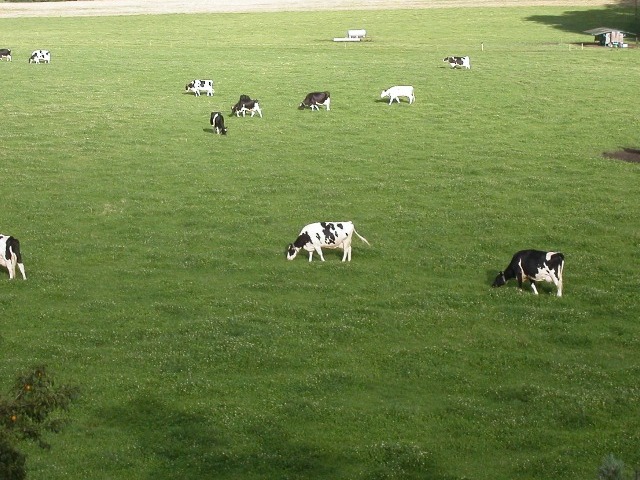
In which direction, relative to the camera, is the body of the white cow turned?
to the viewer's left

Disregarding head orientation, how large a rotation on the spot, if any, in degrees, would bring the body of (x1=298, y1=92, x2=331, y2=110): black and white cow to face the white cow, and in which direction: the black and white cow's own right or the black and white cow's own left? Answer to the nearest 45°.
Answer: approximately 135° to the black and white cow's own right

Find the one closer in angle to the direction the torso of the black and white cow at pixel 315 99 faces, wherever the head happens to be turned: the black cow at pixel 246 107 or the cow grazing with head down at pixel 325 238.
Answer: the black cow

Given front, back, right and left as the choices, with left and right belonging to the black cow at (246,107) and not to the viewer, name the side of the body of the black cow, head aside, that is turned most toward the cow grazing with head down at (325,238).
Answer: left

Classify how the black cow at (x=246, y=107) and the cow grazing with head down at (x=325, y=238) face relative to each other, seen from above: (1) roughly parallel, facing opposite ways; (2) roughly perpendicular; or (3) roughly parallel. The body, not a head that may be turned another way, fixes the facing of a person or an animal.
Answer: roughly parallel

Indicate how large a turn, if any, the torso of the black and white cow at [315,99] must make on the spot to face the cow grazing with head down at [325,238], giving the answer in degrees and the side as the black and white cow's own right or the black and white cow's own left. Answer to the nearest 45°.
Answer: approximately 90° to the black and white cow's own left

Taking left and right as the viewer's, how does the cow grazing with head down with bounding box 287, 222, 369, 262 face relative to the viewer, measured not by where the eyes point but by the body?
facing to the left of the viewer

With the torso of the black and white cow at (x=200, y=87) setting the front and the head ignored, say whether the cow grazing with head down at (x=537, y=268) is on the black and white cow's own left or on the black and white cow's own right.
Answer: on the black and white cow's own left

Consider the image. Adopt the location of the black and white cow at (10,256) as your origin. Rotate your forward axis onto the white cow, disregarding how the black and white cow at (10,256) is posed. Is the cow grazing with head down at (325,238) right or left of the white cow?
right

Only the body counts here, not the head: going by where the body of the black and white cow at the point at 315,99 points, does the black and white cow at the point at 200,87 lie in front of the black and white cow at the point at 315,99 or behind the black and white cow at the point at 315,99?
in front

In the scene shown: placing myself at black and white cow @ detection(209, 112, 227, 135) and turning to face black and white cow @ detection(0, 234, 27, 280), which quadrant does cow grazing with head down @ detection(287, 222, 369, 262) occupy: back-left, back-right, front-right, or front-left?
front-left

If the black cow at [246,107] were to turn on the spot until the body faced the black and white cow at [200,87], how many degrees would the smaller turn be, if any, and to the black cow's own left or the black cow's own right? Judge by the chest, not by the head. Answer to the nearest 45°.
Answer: approximately 90° to the black cow's own right

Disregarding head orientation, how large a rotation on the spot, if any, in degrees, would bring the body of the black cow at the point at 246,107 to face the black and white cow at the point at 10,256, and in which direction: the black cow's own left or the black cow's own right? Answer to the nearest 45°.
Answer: approximately 90° to the black cow's own left

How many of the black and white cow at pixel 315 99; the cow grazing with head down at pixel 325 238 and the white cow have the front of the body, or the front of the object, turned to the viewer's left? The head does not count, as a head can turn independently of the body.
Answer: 3

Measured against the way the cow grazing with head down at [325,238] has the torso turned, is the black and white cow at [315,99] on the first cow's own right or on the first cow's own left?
on the first cow's own right

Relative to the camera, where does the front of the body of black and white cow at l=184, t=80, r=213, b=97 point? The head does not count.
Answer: to the viewer's left

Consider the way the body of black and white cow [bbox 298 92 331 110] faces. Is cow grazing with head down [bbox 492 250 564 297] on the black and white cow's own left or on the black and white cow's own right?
on the black and white cow's own left

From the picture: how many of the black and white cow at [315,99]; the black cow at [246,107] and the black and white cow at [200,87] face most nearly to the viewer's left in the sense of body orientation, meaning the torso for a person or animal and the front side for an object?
3

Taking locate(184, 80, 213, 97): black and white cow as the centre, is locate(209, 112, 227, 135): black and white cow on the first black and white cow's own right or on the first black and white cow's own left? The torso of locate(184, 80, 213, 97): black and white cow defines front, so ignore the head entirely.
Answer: on the first black and white cow's own left

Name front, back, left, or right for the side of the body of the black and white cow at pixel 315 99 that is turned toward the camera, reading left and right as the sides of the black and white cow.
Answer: left

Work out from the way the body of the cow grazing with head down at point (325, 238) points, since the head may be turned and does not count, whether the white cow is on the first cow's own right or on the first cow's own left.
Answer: on the first cow's own right

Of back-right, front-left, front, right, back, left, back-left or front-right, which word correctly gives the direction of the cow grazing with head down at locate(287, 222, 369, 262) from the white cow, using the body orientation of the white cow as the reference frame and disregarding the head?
left
